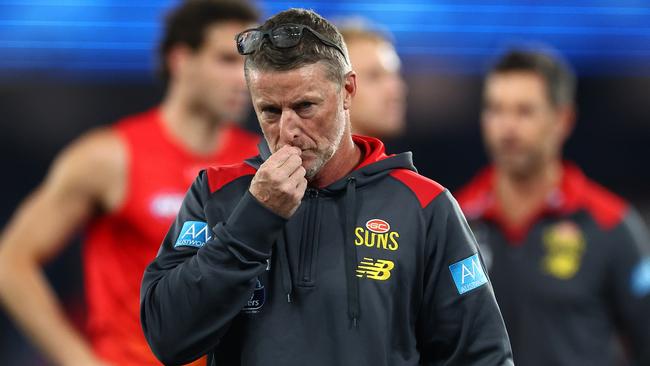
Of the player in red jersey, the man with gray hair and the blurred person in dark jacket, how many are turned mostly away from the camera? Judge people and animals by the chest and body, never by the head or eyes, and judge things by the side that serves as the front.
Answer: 0

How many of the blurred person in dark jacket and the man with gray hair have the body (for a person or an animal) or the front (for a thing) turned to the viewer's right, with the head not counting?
0

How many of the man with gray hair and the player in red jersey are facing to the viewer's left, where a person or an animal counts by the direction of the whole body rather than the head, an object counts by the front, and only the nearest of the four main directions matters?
0

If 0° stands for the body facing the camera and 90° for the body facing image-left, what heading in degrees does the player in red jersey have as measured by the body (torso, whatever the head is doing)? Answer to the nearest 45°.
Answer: approximately 315°

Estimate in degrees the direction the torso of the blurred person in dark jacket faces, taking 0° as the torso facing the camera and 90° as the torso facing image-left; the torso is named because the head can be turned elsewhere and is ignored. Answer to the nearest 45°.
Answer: approximately 45°

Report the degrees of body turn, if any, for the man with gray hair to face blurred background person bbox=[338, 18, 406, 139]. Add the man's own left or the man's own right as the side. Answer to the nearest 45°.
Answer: approximately 180°

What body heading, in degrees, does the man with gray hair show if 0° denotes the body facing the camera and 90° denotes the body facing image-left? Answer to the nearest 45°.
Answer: approximately 0°
